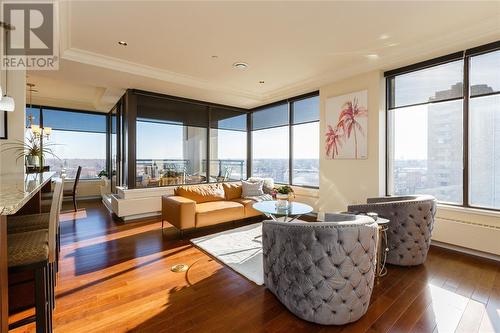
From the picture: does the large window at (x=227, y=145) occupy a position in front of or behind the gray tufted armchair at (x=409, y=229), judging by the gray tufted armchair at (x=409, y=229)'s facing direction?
in front

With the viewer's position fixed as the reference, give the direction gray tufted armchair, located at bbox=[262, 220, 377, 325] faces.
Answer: facing away from the viewer and to the left of the viewer

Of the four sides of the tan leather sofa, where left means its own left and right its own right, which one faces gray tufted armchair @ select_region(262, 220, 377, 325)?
front

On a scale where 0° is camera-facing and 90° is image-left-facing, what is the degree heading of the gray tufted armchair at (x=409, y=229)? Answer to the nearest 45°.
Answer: approximately 135°

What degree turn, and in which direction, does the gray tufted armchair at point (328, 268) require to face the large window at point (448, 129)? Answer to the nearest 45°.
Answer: approximately 90° to its right

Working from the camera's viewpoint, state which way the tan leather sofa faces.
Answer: facing the viewer and to the right of the viewer

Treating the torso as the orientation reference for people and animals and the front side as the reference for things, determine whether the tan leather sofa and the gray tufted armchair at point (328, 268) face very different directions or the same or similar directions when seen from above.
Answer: very different directions

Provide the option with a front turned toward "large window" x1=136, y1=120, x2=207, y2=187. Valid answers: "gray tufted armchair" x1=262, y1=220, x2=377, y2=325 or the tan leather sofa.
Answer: the gray tufted armchair

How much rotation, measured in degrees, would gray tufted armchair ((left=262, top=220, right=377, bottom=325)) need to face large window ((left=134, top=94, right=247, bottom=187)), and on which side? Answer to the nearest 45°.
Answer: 0° — it already faces it

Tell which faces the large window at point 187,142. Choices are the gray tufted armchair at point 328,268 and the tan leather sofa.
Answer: the gray tufted armchair

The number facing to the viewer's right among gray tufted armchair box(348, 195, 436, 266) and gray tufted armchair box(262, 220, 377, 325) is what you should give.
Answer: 0

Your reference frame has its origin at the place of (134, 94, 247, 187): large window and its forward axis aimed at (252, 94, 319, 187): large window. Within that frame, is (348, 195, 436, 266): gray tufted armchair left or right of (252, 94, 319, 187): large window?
right
